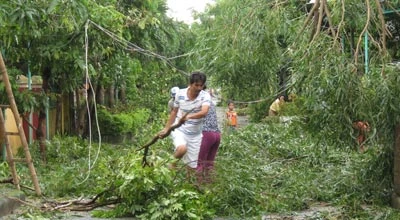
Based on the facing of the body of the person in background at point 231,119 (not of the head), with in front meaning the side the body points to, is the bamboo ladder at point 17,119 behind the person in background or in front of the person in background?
in front

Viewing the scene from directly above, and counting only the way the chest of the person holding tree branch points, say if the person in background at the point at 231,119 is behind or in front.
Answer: behind

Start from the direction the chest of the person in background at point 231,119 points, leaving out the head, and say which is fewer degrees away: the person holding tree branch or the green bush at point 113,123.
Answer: the person holding tree branch

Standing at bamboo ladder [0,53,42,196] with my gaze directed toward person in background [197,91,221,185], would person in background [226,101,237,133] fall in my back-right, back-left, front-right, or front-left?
front-left

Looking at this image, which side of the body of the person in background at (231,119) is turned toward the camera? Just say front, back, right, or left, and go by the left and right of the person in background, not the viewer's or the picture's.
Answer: front

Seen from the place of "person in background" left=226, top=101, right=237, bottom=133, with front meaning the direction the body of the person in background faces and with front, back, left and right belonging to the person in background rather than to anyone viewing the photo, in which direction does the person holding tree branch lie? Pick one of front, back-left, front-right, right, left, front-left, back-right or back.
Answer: front

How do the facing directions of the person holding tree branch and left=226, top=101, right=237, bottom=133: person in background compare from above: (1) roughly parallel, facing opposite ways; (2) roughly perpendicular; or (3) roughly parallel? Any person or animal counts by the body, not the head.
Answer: roughly parallel

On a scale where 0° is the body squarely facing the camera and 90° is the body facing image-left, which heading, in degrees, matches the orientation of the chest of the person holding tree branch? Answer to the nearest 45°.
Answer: approximately 0°

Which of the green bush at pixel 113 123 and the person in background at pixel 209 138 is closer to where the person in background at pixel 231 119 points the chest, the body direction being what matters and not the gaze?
the person in background
